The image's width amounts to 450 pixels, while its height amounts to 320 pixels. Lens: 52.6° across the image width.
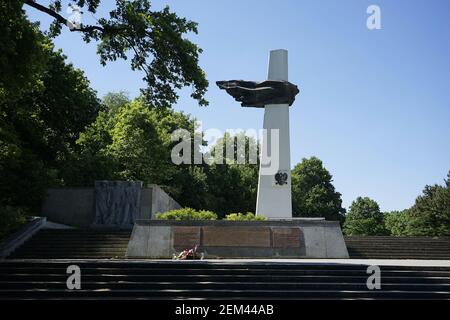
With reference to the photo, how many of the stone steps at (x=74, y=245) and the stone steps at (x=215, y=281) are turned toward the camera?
2

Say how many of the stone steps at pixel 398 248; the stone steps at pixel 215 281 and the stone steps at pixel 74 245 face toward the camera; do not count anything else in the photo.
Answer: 3

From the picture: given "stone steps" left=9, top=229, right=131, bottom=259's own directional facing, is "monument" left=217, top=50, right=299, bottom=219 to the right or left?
on its left

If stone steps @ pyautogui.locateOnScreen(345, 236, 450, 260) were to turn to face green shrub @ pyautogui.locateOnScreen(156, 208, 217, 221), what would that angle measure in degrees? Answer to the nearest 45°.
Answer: approximately 90° to its right

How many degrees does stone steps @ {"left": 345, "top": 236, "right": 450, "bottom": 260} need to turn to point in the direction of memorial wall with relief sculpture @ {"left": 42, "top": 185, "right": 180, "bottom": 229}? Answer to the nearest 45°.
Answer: approximately 90° to its right

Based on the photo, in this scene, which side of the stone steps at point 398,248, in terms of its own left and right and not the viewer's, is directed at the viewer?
front

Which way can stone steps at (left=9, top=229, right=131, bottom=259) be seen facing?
toward the camera

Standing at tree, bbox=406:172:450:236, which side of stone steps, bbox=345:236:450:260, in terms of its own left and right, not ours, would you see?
back

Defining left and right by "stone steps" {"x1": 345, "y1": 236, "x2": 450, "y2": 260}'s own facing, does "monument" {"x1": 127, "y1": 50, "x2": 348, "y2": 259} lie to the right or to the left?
on its right

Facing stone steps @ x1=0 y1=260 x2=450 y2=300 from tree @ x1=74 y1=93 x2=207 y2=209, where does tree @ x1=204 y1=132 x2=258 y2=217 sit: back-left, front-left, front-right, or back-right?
back-left

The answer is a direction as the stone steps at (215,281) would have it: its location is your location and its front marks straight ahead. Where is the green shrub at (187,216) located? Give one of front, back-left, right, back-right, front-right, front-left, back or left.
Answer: back

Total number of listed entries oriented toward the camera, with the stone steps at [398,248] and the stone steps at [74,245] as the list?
2

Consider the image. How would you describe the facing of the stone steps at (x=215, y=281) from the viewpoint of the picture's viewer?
facing the viewer
